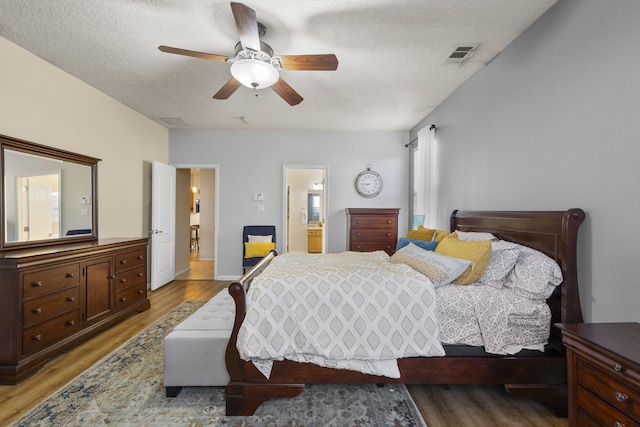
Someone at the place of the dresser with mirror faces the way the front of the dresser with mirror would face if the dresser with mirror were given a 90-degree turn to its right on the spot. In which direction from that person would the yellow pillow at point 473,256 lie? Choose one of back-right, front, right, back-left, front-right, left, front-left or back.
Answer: left

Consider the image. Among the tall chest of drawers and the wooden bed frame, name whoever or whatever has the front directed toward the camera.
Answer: the tall chest of drawers

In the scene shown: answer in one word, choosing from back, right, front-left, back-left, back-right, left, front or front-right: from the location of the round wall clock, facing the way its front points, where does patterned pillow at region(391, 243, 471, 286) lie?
front

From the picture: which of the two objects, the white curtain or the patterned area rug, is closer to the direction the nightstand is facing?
the patterned area rug

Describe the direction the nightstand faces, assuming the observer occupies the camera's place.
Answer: facing the viewer and to the left of the viewer

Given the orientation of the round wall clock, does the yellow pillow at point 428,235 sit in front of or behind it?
in front

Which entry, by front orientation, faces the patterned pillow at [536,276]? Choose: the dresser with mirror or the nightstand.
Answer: the dresser with mirror

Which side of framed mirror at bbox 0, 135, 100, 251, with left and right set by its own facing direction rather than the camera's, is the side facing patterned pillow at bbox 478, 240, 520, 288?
front

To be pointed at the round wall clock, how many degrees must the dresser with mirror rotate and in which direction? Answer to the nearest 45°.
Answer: approximately 45° to its left

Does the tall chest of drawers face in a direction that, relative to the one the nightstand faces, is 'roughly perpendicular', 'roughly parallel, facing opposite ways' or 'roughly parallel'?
roughly perpendicular

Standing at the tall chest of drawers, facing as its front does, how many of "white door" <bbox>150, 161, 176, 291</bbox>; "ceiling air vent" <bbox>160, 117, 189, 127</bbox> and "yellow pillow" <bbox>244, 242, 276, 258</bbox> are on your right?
3

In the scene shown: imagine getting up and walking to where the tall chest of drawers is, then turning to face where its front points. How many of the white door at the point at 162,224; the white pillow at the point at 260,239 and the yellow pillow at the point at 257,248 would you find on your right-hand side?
3

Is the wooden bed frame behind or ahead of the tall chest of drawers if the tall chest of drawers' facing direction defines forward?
ahead

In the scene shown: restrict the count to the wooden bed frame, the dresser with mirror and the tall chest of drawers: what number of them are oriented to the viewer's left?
1

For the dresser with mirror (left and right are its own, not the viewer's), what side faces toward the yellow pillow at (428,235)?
front

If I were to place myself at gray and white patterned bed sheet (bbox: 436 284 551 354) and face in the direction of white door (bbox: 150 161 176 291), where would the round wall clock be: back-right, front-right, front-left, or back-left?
front-right

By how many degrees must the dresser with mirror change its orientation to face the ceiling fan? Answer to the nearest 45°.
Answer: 0° — it already faces it

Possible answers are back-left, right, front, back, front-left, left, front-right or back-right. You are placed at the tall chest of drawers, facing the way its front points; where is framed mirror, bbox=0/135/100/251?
front-right

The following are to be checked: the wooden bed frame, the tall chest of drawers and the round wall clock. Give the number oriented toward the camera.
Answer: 2

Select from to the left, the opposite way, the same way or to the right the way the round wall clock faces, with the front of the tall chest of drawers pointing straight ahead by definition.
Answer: the same way

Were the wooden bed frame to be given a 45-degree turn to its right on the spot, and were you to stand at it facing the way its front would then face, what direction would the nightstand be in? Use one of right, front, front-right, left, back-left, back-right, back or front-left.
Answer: back

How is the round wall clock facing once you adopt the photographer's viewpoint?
facing the viewer

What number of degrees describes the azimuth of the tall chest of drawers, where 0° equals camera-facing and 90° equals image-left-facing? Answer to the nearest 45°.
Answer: approximately 0°
